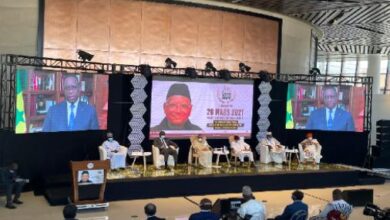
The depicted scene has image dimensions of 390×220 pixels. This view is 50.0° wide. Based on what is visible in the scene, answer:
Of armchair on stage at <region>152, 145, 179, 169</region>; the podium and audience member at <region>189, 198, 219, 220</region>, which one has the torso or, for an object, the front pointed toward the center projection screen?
the audience member

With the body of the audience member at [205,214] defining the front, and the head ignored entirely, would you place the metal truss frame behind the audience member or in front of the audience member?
in front

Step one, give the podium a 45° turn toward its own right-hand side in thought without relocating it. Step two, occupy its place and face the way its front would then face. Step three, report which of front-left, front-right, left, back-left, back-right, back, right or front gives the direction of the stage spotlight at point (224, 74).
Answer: back

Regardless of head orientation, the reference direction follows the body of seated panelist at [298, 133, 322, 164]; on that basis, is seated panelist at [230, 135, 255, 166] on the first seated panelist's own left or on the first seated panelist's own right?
on the first seated panelist's own right

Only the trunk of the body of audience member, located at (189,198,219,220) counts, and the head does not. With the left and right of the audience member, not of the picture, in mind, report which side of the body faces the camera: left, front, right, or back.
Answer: back

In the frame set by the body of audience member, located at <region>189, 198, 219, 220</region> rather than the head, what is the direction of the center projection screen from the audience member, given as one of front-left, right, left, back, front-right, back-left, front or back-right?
front

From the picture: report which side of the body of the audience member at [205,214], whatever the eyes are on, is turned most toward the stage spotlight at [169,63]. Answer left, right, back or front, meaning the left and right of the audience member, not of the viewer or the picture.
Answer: front

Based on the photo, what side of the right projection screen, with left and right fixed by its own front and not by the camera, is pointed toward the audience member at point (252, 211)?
front

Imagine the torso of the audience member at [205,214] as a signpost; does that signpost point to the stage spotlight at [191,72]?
yes

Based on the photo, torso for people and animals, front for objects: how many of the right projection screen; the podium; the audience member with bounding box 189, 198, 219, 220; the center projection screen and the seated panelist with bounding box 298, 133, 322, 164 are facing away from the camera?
1

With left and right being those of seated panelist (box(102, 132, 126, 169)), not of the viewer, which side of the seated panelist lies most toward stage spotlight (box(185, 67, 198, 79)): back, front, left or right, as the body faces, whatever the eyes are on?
left

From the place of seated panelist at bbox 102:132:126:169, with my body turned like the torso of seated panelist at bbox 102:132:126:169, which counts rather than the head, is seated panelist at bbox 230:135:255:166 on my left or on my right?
on my left

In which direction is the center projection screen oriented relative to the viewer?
toward the camera

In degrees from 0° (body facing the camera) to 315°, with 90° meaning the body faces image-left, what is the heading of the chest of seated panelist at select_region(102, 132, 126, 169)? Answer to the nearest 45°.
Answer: approximately 315°

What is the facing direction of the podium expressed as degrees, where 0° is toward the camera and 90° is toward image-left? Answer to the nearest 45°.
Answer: approximately 0°

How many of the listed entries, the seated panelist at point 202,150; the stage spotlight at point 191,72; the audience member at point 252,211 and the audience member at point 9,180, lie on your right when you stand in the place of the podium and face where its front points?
1

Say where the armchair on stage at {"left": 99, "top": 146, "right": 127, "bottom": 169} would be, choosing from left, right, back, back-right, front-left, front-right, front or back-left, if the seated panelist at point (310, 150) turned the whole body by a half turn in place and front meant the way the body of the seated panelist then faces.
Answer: back-left

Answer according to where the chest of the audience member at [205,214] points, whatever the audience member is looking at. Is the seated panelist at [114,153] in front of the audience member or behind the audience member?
in front

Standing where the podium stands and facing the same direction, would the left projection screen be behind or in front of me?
behind

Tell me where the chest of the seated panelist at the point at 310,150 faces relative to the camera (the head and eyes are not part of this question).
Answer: toward the camera

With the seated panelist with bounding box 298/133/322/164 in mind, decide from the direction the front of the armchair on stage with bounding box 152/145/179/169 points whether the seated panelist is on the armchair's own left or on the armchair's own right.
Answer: on the armchair's own left

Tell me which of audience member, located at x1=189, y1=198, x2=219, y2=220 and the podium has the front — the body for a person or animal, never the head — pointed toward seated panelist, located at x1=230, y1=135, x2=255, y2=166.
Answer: the audience member

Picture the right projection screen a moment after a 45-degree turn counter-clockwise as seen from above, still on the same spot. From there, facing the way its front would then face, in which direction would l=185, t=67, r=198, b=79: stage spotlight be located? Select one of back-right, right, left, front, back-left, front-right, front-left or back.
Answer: right

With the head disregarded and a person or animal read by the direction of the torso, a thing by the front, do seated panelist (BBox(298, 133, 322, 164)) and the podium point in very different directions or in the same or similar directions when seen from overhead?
same or similar directions
